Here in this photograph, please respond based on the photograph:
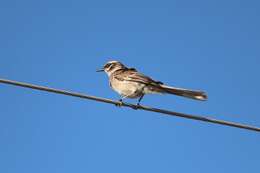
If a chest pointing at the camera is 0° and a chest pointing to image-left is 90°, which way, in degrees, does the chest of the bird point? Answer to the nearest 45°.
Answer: approximately 90°
